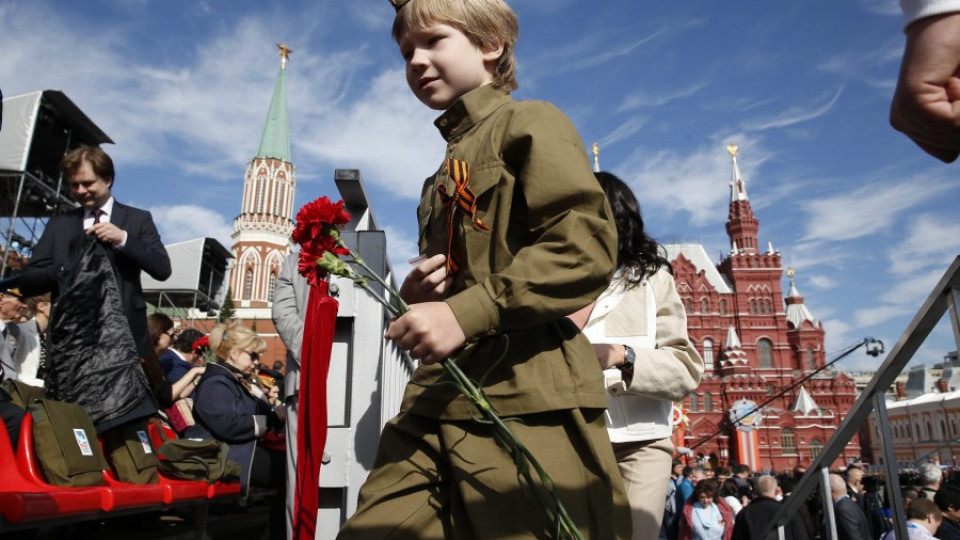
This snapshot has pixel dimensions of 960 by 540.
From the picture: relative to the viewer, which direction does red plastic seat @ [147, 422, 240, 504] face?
to the viewer's right

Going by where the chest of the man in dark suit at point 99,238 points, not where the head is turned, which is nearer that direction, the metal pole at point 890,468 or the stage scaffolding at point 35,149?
the metal pole

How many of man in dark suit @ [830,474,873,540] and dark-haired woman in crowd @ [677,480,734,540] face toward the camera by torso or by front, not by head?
1

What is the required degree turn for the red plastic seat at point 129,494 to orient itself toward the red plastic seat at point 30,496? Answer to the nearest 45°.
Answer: approximately 135° to its right

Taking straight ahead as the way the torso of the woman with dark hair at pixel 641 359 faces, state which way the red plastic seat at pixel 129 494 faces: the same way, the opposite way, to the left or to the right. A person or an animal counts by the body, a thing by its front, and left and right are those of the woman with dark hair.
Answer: the opposite way

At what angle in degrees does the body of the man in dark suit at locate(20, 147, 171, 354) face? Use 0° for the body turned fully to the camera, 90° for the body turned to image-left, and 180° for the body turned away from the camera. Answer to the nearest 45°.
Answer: approximately 0°

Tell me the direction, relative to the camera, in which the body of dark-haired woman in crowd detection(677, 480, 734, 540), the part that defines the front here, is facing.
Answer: toward the camera

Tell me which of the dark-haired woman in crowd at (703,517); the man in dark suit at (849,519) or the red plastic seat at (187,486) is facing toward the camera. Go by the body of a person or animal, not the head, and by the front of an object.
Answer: the dark-haired woman in crowd

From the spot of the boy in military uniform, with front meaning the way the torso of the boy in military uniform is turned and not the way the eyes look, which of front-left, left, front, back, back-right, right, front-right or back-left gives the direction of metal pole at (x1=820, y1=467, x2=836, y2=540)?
back

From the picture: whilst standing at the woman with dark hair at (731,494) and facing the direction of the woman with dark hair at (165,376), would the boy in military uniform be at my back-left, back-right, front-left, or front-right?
front-left

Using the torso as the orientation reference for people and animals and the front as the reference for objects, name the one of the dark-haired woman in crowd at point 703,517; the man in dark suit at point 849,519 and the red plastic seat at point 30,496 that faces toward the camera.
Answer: the dark-haired woman in crowd
